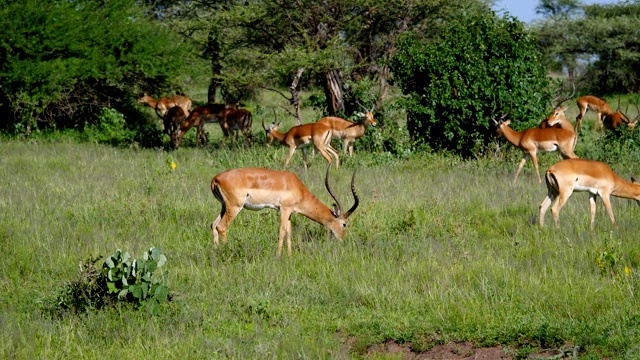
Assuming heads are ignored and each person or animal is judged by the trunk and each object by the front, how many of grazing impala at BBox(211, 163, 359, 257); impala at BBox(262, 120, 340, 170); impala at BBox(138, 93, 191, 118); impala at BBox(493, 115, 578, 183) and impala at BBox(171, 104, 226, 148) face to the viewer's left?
4

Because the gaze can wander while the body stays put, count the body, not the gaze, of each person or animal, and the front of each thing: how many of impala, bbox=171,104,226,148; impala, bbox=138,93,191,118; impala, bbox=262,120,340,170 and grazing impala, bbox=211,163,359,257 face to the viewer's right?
1

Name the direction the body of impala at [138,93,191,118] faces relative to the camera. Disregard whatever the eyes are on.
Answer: to the viewer's left

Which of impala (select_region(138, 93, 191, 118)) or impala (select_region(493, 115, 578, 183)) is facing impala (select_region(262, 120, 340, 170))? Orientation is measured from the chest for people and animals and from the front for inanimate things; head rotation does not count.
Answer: impala (select_region(493, 115, 578, 183))

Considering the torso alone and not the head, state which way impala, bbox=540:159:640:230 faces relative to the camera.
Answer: to the viewer's right

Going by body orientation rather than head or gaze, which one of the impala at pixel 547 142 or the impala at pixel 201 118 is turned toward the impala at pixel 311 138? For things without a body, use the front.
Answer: the impala at pixel 547 142

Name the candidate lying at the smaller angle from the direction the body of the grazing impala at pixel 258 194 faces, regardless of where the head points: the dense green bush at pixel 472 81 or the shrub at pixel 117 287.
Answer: the dense green bush

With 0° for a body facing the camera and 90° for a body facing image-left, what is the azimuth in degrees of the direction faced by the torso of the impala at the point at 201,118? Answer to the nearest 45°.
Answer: approximately 90°

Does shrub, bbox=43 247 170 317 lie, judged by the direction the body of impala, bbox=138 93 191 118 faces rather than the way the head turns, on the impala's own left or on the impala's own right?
on the impala's own left

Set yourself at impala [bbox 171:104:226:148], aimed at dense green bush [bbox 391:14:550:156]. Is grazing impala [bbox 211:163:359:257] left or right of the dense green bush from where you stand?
right

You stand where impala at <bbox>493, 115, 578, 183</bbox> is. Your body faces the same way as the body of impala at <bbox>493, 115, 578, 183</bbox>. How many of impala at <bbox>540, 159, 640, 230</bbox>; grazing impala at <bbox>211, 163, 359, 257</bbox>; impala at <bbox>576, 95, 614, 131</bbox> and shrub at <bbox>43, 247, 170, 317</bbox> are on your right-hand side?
1

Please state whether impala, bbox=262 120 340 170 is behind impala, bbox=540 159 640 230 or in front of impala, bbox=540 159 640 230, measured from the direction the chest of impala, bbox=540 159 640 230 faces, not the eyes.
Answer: behind

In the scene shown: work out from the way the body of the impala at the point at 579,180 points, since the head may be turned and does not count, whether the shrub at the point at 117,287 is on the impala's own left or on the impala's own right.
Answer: on the impala's own right
